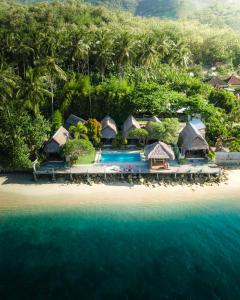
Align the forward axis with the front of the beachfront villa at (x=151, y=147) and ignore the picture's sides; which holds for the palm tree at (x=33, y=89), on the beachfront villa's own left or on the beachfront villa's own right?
on the beachfront villa's own right

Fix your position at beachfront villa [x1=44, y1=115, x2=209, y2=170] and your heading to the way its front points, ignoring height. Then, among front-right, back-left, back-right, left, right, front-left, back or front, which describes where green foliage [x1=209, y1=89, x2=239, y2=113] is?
back-left

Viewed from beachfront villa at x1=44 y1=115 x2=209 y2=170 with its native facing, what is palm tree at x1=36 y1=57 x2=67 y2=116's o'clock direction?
The palm tree is roughly at 4 o'clock from the beachfront villa.

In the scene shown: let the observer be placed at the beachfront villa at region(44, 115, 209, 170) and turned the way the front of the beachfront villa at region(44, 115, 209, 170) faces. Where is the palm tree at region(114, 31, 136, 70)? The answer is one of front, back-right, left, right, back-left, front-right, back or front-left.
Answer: back

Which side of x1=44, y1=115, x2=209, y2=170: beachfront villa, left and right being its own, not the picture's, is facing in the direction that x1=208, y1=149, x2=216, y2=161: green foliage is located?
left

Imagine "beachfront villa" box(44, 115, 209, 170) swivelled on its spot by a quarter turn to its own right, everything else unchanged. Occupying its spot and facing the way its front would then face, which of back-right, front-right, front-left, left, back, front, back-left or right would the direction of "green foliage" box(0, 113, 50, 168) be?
front

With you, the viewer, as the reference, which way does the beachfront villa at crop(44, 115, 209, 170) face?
facing the viewer
